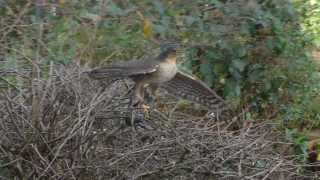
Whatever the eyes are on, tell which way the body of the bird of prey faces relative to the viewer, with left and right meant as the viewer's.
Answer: facing the viewer and to the right of the viewer
